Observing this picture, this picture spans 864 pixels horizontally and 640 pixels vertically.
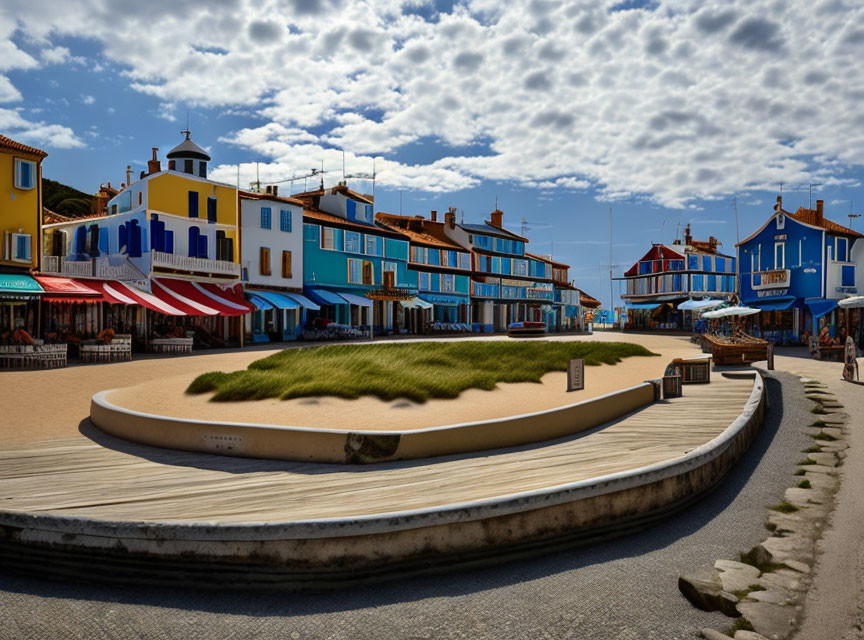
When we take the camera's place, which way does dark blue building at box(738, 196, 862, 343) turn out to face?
facing the viewer and to the left of the viewer

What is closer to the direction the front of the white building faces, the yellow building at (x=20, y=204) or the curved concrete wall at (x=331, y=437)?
the curved concrete wall

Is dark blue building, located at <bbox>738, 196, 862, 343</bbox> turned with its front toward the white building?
yes

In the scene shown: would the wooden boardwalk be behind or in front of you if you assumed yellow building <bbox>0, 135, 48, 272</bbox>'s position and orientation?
in front

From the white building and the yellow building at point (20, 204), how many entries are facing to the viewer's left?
0

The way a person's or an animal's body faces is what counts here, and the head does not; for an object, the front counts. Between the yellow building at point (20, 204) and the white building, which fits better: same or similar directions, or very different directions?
same or similar directions

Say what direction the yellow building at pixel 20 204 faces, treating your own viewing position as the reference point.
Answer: facing the viewer and to the right of the viewer

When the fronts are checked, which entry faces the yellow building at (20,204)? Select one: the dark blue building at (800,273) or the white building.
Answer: the dark blue building

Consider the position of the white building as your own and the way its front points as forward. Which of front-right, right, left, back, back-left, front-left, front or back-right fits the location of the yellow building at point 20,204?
right

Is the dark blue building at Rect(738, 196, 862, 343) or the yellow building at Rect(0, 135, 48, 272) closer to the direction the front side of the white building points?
the dark blue building

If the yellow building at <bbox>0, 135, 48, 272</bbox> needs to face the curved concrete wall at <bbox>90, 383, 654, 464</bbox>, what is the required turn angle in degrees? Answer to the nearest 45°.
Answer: approximately 45° to its right

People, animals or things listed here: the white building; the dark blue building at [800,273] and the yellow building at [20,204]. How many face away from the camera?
0

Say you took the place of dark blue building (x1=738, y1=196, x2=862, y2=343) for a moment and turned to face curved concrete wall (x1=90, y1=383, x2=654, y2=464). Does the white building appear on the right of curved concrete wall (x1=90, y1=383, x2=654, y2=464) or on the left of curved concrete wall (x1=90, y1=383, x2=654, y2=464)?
right

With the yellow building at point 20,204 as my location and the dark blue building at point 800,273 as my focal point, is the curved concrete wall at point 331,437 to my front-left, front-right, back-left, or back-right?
front-right
